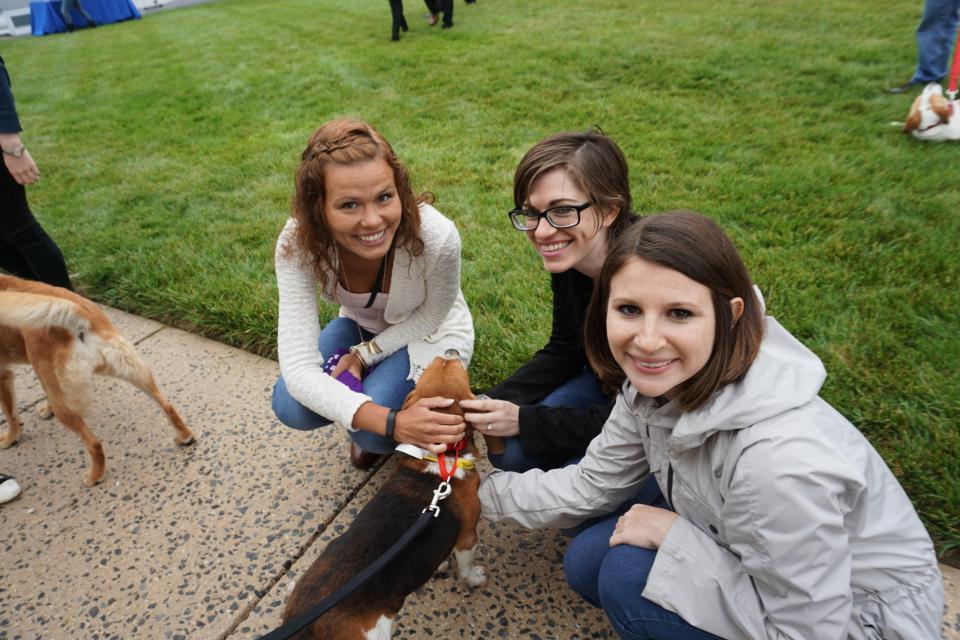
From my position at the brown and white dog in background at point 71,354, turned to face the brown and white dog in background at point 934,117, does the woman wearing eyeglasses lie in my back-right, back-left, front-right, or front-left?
front-right

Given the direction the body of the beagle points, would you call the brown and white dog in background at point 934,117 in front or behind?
in front

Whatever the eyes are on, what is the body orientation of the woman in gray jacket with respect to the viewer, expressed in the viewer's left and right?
facing the viewer and to the left of the viewer

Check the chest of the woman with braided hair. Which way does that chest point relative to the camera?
toward the camera

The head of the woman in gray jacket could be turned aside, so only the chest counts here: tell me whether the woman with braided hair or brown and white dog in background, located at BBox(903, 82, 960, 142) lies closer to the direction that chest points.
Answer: the woman with braided hair

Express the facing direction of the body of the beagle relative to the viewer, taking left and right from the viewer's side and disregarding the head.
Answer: facing away from the viewer and to the right of the viewer

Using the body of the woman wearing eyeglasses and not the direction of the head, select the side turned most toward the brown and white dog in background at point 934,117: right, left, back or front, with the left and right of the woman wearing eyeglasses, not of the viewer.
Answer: back

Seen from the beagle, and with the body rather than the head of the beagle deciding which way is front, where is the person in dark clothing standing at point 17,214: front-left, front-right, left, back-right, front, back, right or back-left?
left

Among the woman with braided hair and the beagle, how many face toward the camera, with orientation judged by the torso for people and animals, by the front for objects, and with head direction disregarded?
1

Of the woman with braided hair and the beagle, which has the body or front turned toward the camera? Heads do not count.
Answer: the woman with braided hair

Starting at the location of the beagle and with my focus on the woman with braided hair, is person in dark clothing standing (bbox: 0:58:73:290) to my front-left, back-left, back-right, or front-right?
front-left
